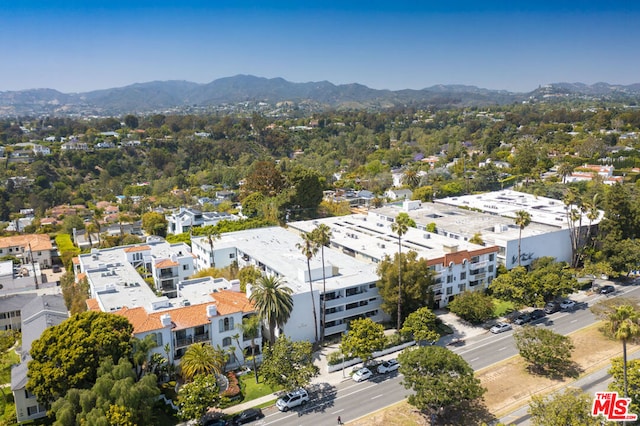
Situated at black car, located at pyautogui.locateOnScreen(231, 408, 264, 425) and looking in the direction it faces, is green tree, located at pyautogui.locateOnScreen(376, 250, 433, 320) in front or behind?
behind

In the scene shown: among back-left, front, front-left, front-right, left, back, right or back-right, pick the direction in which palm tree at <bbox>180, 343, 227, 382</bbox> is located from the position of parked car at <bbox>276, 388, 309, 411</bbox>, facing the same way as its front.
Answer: front-right

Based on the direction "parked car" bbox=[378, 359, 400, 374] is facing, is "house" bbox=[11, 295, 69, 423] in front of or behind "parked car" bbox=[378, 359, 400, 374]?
in front

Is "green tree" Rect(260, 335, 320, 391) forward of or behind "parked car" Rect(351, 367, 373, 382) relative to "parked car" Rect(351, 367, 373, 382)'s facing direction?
forward

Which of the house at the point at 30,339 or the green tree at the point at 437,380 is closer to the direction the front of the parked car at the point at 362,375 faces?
the house

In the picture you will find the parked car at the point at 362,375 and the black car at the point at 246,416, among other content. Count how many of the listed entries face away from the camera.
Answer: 0

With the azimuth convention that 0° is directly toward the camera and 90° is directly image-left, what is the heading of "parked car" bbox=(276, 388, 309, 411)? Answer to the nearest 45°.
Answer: approximately 45°

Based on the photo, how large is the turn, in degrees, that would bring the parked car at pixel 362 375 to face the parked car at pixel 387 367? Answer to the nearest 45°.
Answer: approximately 180°

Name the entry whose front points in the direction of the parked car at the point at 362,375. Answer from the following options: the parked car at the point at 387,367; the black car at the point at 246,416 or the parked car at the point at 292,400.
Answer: the parked car at the point at 387,367
